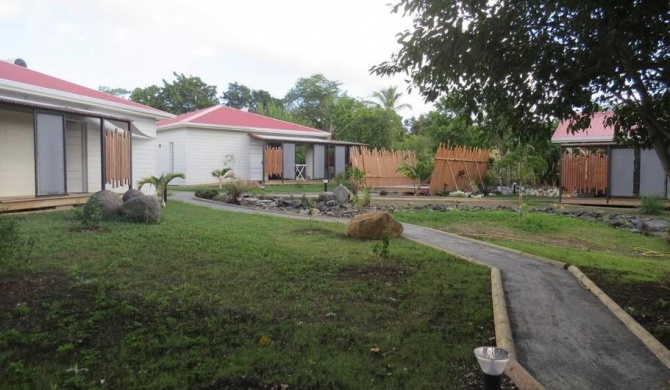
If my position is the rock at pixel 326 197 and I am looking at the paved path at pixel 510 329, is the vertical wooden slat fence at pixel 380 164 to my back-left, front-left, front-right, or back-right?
back-left

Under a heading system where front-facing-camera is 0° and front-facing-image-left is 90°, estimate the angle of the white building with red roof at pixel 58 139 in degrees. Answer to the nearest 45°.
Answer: approximately 315°

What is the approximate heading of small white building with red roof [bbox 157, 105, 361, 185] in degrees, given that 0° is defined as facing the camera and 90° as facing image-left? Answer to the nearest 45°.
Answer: approximately 315°

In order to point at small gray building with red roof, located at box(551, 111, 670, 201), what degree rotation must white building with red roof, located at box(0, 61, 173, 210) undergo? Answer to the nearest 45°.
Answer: approximately 45° to its left

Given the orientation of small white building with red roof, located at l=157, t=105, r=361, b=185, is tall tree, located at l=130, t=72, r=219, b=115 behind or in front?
behind

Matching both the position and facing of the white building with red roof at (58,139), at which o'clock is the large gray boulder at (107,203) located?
The large gray boulder is roughly at 1 o'clock from the white building with red roof.

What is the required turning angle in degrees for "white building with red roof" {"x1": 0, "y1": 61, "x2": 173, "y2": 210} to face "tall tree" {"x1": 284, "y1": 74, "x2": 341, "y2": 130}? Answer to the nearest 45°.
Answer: approximately 90° to its left
